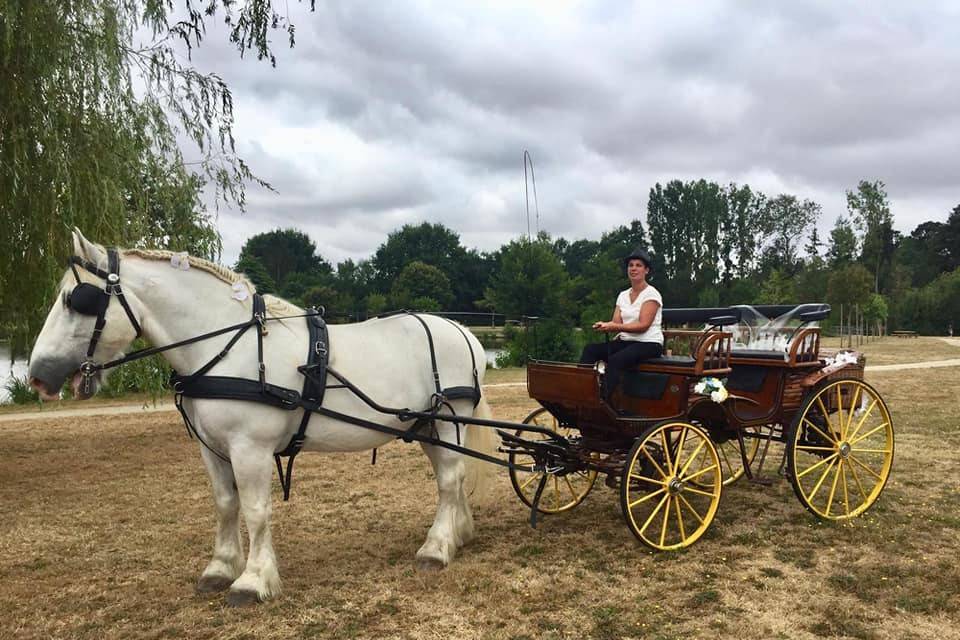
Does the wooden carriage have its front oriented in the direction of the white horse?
yes

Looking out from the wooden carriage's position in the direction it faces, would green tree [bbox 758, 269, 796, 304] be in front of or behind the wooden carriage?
behind

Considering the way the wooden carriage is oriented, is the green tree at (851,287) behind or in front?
behind

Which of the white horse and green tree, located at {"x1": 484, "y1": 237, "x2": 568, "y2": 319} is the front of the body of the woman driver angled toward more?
the white horse

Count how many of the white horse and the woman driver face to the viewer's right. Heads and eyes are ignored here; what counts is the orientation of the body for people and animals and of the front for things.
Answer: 0

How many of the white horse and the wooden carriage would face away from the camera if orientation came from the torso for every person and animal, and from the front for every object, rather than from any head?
0

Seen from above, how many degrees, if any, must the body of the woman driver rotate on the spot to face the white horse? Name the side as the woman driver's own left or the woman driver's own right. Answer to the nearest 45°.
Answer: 0° — they already face it

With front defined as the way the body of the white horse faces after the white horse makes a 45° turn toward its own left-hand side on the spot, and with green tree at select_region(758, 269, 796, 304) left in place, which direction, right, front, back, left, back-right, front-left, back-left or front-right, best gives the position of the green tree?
back

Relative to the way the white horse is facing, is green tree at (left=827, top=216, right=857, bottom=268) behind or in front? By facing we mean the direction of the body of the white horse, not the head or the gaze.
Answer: behind

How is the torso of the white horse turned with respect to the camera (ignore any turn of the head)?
to the viewer's left

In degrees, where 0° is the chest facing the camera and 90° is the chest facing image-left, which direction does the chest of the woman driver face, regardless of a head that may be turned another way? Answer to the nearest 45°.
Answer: approximately 45°

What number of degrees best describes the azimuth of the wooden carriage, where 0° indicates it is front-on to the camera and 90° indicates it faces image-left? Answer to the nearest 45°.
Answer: approximately 45°
